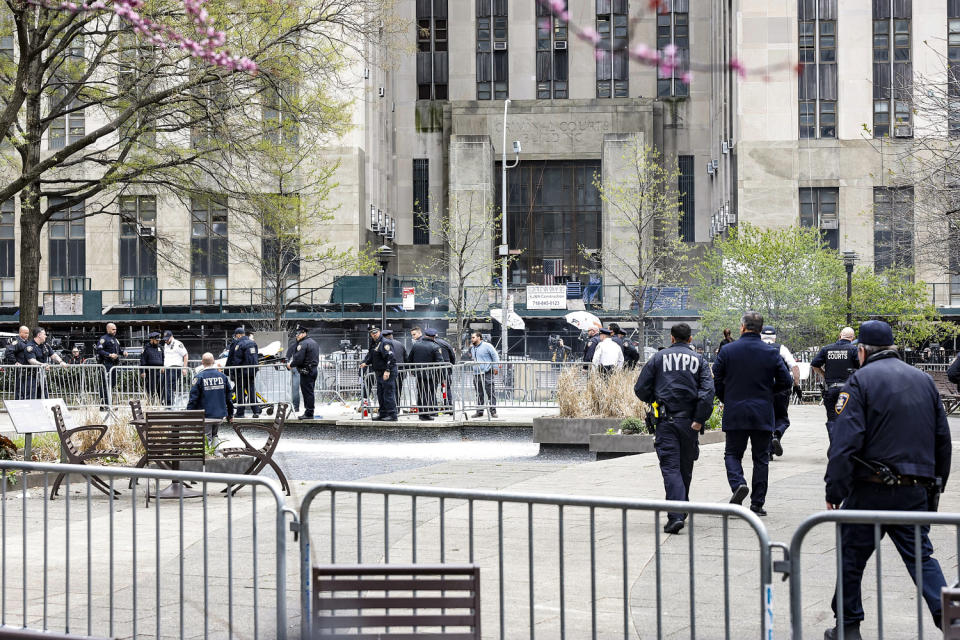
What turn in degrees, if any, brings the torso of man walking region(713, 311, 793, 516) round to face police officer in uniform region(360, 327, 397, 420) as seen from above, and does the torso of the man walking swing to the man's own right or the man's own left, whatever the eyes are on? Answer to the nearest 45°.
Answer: approximately 45° to the man's own left

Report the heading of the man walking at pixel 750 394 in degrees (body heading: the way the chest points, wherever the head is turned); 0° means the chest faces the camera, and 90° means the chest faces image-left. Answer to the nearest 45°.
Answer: approximately 180°

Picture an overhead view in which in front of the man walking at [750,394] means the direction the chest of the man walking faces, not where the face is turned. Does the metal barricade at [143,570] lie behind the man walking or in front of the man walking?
behind

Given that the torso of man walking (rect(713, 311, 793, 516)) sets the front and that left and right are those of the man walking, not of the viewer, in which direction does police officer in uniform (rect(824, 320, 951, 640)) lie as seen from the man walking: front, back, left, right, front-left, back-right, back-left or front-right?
back

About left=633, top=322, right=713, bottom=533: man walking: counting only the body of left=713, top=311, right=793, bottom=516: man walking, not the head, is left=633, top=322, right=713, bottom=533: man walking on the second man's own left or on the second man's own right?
on the second man's own left
